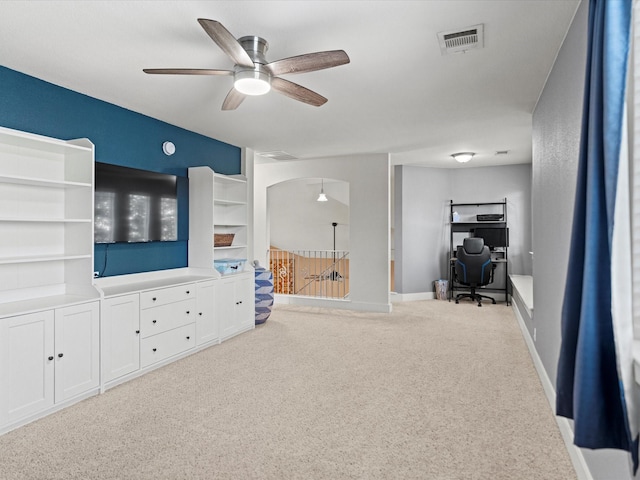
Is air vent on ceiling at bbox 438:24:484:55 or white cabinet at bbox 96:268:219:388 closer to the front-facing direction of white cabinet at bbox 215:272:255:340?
the air vent on ceiling

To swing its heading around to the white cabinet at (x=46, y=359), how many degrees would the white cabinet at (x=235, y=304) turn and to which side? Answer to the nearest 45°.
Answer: approximately 90° to its right

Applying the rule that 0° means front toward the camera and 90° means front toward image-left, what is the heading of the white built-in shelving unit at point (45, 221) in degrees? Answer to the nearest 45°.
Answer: approximately 315°

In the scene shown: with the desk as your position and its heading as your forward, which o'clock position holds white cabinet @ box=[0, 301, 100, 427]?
The white cabinet is roughly at 1 o'clock from the desk.

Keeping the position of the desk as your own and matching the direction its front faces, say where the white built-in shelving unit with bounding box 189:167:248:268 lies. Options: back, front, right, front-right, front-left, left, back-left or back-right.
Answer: front-right

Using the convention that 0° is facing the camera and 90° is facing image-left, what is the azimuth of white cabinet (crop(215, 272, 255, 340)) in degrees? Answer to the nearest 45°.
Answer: approximately 315°

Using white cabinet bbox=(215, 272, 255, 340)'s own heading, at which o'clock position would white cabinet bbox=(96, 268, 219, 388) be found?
white cabinet bbox=(96, 268, 219, 388) is roughly at 3 o'clock from white cabinet bbox=(215, 272, 255, 340).

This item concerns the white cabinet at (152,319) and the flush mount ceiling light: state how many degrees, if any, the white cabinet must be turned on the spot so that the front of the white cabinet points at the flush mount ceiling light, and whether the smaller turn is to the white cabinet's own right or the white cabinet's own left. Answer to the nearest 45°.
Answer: approximately 45° to the white cabinet's own left

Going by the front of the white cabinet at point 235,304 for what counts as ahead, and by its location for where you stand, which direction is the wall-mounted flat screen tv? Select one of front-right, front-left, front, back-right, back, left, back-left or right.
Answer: right
